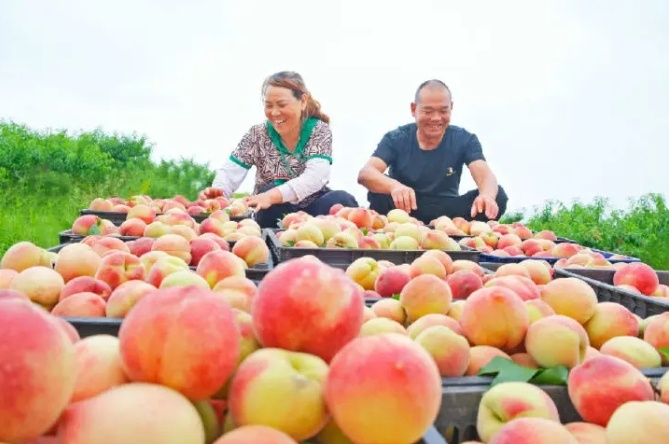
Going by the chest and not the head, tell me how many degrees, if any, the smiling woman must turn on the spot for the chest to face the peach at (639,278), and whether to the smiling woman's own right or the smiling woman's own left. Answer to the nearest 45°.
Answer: approximately 45° to the smiling woman's own left

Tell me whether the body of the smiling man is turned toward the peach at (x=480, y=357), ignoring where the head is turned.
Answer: yes

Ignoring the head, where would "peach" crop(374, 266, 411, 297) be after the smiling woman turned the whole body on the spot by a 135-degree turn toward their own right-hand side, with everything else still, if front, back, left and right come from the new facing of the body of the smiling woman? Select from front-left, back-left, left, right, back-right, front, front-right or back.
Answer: back

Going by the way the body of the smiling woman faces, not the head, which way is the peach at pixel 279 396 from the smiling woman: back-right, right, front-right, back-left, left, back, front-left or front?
front-left

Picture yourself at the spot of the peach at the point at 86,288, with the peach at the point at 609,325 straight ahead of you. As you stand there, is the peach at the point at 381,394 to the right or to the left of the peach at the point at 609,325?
right

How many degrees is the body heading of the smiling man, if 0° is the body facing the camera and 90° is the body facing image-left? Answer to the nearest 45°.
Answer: approximately 0°

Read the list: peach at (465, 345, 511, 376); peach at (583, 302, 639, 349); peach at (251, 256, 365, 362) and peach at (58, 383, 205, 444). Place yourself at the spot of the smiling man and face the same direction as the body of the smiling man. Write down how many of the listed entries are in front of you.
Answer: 4

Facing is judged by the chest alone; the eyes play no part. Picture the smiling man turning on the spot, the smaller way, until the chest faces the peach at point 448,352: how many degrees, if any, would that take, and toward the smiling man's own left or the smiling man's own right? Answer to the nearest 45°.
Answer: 0° — they already face it
